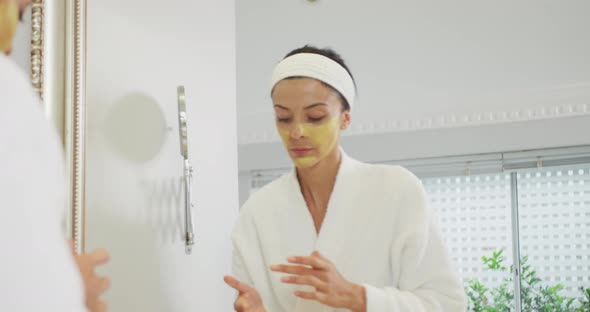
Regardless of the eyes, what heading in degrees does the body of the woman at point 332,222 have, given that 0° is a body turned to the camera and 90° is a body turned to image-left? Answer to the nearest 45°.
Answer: approximately 45°

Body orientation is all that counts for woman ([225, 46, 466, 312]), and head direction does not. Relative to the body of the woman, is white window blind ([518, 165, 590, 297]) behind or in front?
behind

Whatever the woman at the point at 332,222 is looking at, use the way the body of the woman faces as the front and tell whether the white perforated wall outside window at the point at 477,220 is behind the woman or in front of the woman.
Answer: behind

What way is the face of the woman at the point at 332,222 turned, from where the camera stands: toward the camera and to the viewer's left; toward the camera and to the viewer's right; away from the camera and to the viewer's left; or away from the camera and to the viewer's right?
toward the camera and to the viewer's left
